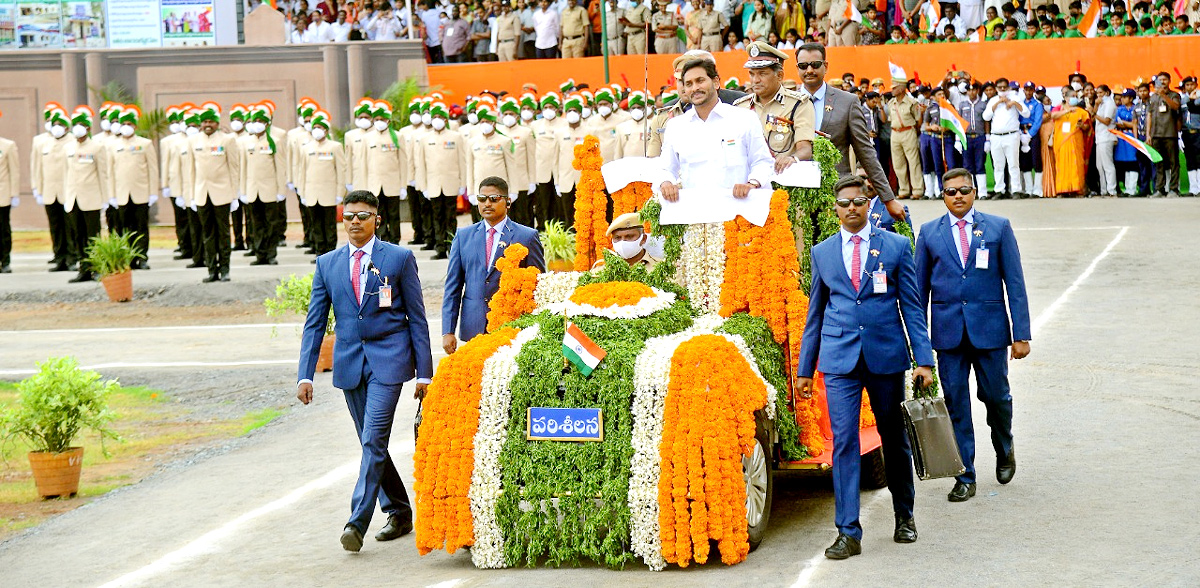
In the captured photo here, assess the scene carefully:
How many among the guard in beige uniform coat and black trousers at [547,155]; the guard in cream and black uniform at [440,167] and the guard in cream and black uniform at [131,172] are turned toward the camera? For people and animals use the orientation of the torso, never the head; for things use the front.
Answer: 3

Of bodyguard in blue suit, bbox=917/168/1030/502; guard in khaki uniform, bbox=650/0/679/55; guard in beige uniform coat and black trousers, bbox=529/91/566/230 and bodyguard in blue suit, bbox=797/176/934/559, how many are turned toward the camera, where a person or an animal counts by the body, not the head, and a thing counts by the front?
4

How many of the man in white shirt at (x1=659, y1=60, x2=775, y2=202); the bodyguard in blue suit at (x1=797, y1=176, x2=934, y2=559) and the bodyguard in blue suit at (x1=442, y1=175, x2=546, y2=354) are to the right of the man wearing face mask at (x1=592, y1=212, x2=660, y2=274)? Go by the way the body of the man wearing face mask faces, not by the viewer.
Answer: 1

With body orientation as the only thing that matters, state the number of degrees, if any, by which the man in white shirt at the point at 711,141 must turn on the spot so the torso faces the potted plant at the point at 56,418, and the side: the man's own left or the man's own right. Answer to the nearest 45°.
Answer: approximately 45° to the man's own right

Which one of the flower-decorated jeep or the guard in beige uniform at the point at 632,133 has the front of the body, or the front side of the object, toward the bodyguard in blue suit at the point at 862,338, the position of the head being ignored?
the guard in beige uniform

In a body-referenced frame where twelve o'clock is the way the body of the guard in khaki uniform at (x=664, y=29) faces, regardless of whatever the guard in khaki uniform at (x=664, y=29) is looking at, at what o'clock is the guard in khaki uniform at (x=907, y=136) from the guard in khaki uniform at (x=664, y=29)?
the guard in khaki uniform at (x=907, y=136) is roughly at 10 o'clock from the guard in khaki uniform at (x=664, y=29).

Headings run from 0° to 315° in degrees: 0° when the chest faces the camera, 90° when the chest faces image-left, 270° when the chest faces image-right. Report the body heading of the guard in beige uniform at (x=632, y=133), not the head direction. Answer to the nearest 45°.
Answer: approximately 0°

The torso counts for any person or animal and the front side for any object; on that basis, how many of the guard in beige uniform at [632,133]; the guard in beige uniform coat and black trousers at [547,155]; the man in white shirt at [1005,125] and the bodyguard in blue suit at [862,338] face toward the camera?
4

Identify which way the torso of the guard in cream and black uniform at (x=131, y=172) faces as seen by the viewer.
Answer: toward the camera

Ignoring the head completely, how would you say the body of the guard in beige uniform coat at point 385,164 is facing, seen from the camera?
toward the camera

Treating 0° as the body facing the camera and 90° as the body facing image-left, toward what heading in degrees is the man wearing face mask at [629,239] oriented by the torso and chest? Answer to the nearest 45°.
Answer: approximately 45°

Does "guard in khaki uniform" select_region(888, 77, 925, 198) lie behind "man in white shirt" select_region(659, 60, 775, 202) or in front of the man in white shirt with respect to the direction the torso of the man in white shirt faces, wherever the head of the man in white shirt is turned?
behind

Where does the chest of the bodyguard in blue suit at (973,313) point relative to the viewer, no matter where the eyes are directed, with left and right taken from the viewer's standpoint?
facing the viewer
